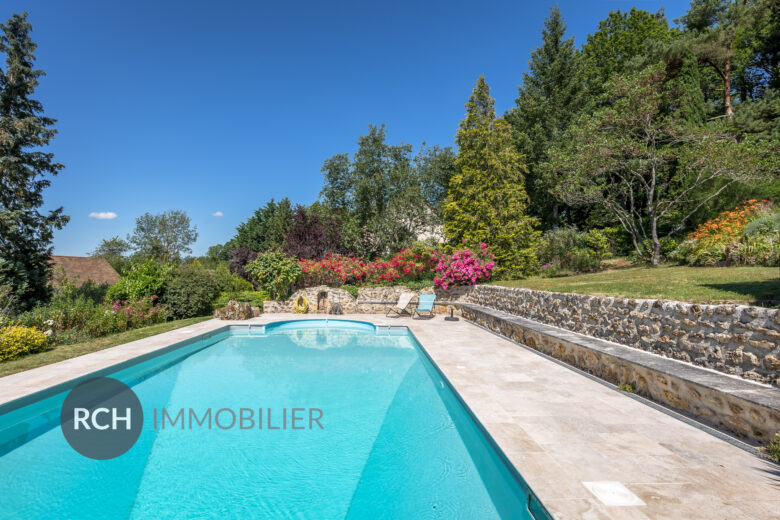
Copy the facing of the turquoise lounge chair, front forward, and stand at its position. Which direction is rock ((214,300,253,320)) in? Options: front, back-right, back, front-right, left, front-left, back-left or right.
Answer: front-right

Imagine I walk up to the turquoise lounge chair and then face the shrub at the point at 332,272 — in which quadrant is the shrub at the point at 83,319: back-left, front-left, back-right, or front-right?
front-left

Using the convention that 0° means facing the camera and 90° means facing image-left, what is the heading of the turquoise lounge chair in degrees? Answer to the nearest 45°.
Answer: approximately 45°

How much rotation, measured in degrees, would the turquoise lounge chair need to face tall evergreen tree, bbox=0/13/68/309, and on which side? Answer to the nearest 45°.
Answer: approximately 45° to its right

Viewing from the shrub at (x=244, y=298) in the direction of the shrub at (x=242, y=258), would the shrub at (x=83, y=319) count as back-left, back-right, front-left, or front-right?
back-left

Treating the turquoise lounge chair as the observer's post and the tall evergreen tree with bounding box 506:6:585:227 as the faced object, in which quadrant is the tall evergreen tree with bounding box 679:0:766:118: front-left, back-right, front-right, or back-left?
front-right

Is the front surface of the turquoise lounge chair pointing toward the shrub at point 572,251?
no

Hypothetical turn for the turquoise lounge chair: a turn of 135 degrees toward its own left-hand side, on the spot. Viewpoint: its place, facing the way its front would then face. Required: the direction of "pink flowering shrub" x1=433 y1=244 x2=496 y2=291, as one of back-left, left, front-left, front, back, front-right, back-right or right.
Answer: front-left

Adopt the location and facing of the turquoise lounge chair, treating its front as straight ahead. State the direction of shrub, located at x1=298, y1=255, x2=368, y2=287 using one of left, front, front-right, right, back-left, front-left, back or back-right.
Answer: right

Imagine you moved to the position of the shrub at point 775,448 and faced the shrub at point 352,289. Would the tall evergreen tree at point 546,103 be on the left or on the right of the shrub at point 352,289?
right

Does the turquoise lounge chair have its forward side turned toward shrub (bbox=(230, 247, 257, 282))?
no

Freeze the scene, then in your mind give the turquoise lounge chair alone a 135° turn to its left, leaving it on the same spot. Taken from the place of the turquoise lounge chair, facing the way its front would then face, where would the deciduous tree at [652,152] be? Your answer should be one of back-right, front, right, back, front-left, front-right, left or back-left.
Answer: front

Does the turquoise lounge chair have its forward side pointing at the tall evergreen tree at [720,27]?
no

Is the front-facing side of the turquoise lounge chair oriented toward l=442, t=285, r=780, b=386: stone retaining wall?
no

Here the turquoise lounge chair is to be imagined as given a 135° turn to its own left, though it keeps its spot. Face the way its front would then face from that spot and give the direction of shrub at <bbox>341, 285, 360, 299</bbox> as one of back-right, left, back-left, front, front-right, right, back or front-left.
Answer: back-left

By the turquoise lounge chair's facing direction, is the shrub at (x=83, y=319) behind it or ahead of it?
ahead
